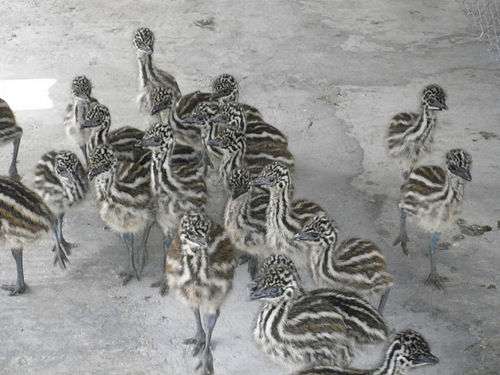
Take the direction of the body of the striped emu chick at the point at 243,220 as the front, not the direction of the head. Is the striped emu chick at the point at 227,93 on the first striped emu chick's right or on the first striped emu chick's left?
on the first striped emu chick's right

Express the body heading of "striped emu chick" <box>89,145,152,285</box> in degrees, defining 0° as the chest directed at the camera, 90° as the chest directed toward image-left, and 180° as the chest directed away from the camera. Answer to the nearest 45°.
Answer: approximately 45°

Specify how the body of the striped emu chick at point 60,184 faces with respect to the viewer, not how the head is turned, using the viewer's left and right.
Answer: facing the viewer and to the right of the viewer

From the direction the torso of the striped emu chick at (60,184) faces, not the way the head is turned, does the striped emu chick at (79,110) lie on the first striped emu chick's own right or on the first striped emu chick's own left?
on the first striped emu chick's own left

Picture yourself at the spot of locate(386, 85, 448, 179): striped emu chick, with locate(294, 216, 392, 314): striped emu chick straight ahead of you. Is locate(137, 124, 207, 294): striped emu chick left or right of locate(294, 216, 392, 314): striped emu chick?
right

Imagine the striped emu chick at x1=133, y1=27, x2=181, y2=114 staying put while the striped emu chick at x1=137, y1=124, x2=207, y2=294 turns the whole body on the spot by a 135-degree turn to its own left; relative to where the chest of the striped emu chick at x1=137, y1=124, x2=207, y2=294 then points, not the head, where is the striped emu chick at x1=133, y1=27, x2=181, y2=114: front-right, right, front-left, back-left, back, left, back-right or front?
left

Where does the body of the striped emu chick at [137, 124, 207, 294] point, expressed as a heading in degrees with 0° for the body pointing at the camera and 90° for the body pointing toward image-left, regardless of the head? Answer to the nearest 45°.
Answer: approximately 45°

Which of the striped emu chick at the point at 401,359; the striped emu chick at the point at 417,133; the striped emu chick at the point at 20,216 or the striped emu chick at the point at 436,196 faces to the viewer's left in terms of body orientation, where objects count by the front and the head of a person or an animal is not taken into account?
the striped emu chick at the point at 20,216

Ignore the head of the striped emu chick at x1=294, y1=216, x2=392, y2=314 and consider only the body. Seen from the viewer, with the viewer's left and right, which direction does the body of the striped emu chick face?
facing to the left of the viewer

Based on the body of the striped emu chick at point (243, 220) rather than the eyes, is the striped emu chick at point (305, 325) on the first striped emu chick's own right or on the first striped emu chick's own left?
on the first striped emu chick's own left

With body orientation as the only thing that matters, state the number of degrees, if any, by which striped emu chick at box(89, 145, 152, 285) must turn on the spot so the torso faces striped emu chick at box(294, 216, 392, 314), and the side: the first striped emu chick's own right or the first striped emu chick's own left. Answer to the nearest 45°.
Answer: approximately 90° to the first striped emu chick's own left

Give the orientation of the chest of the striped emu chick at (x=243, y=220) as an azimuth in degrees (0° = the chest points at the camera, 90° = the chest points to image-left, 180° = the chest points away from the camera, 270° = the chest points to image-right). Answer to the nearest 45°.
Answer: approximately 45°

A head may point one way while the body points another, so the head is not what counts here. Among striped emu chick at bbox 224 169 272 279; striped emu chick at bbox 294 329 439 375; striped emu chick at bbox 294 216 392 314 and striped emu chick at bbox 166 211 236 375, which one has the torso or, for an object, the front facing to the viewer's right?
striped emu chick at bbox 294 329 439 375

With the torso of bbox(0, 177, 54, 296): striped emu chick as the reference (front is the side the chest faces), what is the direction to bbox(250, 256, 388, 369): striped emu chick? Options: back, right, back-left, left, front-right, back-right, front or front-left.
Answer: back-left

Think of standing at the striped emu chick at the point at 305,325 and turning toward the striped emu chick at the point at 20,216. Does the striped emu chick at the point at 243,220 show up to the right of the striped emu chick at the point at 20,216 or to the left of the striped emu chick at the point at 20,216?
right
